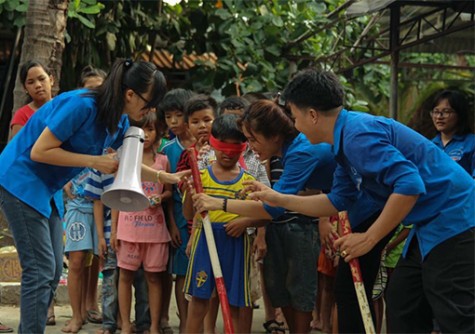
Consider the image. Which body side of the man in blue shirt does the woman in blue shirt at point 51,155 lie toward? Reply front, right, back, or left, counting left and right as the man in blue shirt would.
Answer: front

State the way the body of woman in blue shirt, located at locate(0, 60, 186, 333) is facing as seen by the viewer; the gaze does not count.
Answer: to the viewer's right

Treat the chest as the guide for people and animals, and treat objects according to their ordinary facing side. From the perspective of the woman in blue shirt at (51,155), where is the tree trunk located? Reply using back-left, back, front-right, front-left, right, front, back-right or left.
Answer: left

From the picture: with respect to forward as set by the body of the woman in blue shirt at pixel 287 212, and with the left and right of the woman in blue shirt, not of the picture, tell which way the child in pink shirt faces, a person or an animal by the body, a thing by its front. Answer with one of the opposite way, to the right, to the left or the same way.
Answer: to the left

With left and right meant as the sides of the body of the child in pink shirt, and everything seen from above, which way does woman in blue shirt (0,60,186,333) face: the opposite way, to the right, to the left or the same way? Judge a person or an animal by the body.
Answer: to the left

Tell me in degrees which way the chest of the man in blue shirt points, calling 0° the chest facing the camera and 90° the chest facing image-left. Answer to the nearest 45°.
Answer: approximately 90°

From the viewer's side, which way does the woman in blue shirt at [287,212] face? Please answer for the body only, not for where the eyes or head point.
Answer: to the viewer's left

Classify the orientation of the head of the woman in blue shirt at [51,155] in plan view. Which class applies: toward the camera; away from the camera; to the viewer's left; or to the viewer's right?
to the viewer's right

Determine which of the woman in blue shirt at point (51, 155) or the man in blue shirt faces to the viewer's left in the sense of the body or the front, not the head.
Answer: the man in blue shirt
